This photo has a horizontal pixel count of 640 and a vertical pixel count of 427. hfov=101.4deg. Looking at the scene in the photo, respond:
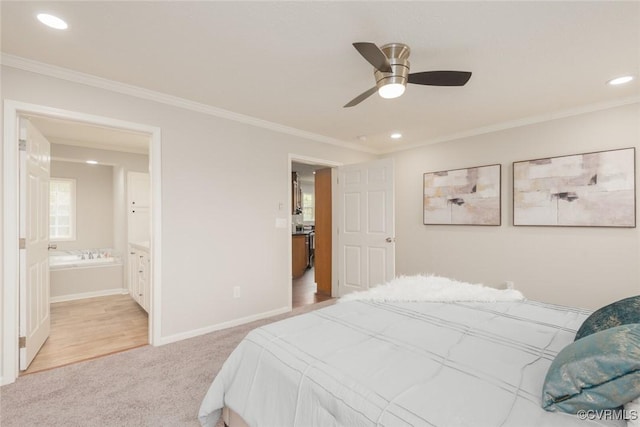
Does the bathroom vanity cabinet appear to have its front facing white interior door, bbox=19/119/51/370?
no

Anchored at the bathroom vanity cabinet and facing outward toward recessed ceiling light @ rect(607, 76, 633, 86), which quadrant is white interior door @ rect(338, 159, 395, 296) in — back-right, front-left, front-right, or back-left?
front-left

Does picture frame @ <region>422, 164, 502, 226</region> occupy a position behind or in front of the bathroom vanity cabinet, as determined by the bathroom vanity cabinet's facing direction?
behind

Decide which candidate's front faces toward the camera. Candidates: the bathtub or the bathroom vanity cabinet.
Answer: the bathtub

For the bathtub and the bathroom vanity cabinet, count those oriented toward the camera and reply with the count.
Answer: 1

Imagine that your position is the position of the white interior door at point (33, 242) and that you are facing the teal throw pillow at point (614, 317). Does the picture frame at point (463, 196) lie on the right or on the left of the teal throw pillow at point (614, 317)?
left

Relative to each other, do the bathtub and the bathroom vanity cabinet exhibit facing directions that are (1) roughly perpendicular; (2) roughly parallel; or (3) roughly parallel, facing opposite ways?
roughly perpendicular

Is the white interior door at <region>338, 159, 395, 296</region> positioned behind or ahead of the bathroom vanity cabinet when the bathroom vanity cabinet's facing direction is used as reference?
behind

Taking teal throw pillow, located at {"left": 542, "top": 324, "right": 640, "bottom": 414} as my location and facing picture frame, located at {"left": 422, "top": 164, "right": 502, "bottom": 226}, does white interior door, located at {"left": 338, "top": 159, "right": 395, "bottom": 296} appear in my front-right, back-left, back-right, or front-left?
front-left

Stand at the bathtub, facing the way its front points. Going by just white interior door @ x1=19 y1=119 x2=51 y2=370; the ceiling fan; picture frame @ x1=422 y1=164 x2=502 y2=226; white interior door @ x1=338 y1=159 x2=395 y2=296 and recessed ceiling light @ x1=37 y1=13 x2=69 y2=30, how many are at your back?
0

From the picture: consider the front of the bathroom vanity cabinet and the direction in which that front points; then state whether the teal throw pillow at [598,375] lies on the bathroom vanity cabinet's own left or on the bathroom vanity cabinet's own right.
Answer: on the bathroom vanity cabinet's own left

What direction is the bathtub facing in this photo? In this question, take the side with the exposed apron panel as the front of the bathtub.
toward the camera

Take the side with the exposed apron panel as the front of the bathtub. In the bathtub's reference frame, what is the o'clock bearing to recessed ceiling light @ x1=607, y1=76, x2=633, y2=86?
The recessed ceiling light is roughly at 11 o'clock from the bathtub.

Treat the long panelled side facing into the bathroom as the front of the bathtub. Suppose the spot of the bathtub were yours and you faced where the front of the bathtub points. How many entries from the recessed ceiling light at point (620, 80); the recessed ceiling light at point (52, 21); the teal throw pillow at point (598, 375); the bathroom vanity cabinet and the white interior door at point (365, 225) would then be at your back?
0

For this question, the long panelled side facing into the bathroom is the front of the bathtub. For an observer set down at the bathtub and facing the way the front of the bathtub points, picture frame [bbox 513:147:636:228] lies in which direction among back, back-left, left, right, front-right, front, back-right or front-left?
front-left

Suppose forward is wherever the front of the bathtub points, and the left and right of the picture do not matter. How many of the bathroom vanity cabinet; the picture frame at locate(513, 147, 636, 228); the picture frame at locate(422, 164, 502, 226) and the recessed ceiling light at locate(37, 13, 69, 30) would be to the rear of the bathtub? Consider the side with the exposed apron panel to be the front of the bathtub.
0

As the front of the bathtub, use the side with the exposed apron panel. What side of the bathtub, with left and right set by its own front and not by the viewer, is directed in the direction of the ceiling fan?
front

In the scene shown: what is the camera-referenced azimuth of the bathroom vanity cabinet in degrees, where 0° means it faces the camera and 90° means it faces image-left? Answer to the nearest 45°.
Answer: approximately 90°
